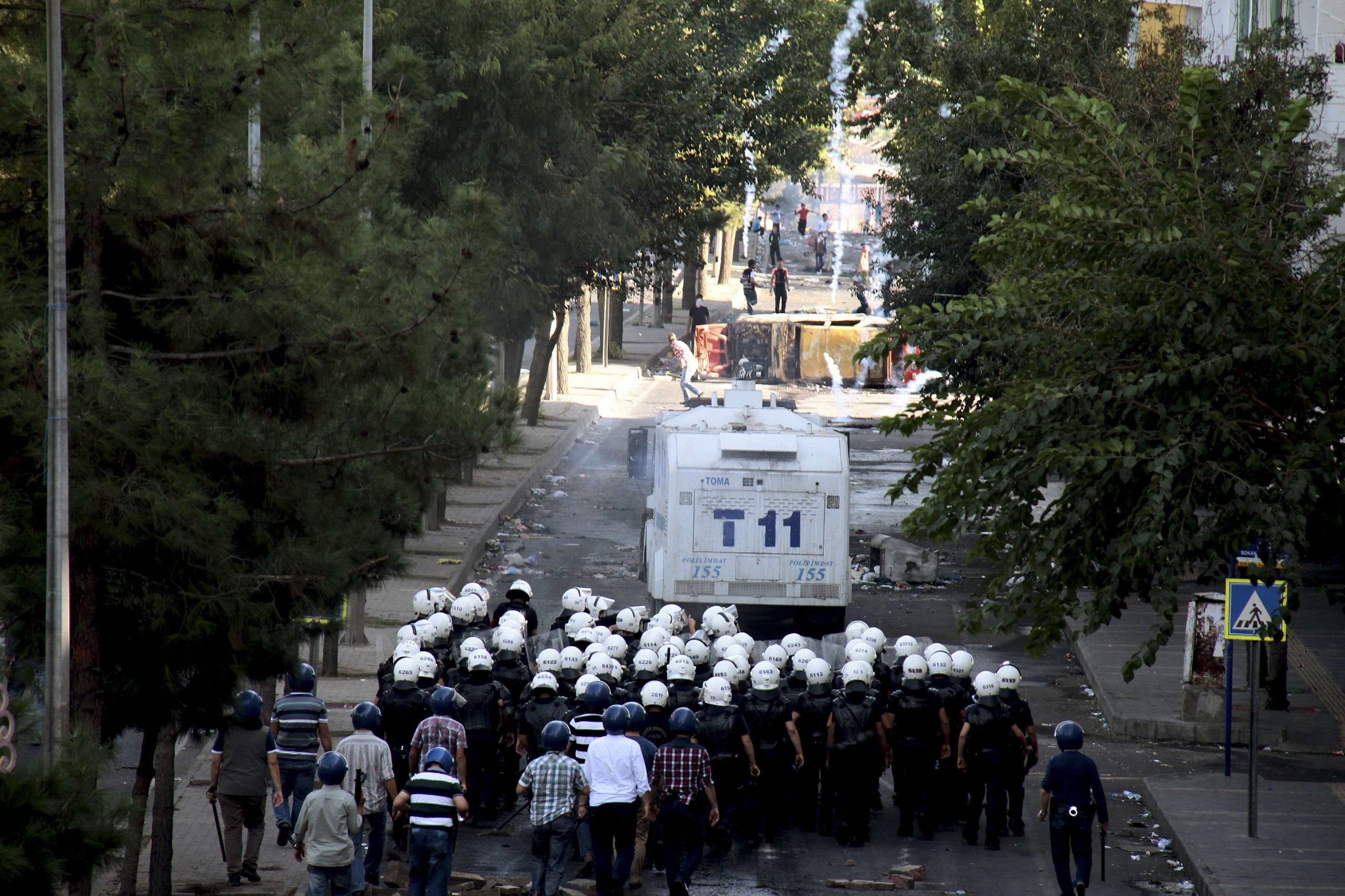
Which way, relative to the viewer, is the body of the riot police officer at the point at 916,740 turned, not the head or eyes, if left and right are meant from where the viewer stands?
facing away from the viewer

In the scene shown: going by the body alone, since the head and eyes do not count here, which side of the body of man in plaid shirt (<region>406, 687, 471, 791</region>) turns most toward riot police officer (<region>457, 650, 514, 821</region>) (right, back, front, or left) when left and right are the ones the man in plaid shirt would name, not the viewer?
front

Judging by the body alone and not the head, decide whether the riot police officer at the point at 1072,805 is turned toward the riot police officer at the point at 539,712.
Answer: no

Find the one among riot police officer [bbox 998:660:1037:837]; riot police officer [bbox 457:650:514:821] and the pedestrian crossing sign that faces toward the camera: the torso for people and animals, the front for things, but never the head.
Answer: the pedestrian crossing sign

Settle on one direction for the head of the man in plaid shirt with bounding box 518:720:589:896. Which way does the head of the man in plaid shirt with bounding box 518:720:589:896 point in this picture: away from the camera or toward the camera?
away from the camera

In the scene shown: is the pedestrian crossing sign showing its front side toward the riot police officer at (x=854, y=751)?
no

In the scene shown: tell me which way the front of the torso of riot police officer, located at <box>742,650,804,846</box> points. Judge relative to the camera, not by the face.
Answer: away from the camera

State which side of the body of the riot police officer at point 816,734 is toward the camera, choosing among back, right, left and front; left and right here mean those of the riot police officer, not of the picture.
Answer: back

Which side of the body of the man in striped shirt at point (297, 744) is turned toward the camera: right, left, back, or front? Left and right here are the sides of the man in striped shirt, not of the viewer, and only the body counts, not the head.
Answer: back

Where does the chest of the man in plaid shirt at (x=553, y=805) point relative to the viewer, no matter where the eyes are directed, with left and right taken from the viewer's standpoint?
facing away from the viewer

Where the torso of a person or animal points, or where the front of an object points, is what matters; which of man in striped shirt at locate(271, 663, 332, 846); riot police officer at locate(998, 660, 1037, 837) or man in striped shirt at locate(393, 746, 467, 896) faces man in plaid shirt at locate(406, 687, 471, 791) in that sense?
man in striped shirt at locate(393, 746, 467, 896)

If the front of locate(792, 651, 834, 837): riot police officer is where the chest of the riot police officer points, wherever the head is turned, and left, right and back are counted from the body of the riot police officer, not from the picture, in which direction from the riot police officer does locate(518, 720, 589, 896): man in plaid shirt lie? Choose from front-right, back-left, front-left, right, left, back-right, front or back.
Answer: back-left

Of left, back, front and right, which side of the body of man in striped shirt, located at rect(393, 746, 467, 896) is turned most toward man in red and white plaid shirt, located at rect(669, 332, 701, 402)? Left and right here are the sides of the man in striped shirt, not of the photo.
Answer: front

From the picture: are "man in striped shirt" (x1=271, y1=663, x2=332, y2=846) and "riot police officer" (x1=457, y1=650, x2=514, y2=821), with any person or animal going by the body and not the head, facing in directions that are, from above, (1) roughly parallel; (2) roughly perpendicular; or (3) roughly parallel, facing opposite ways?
roughly parallel

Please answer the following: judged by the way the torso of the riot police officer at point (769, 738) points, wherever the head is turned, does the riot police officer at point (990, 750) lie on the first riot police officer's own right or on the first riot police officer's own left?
on the first riot police officer's own right

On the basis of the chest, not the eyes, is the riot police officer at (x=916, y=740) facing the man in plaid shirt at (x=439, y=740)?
no

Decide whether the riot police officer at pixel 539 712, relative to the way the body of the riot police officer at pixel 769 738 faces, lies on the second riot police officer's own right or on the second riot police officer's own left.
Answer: on the second riot police officer's own left

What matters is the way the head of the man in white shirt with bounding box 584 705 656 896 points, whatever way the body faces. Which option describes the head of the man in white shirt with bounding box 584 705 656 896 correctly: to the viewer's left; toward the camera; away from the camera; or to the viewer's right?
away from the camera

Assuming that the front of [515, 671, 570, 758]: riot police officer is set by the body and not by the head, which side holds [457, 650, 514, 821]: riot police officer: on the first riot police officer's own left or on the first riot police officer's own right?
on the first riot police officer's own left

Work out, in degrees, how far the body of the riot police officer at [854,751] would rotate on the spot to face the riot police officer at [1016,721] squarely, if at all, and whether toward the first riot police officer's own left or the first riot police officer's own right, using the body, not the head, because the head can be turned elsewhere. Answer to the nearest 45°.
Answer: approximately 90° to the first riot police officer's own right

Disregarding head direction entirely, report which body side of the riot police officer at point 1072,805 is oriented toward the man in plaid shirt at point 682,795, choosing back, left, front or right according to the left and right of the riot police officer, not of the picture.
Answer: left

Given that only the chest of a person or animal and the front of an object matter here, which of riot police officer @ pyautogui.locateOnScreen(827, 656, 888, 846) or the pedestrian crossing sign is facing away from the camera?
the riot police officer

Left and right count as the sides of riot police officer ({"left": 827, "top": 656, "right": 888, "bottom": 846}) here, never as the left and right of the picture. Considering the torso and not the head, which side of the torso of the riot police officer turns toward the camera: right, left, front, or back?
back

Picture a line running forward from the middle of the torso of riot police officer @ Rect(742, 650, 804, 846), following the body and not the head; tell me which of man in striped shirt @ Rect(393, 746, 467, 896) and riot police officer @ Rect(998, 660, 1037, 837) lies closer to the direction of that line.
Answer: the riot police officer

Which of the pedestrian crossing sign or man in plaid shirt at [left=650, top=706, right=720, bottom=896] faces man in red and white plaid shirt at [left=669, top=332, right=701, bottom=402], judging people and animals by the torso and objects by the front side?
the man in plaid shirt

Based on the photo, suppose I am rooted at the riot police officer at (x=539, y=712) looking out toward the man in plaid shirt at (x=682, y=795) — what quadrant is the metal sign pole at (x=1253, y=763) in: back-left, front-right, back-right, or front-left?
front-left
